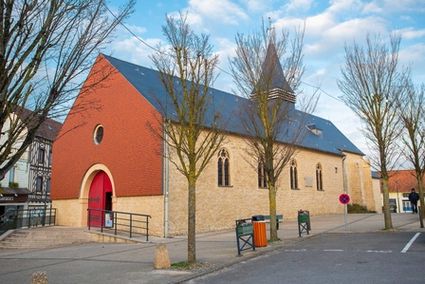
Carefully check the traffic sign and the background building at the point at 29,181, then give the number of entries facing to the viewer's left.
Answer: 0

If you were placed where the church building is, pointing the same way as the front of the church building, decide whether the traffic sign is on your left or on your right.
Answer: on your left

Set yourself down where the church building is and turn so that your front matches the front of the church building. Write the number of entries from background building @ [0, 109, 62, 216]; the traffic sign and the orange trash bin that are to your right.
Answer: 1

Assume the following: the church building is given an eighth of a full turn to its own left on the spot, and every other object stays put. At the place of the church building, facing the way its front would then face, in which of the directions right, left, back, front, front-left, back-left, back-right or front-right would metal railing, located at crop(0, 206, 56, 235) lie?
right

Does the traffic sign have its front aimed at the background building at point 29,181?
no

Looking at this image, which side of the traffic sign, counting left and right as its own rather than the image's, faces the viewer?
front

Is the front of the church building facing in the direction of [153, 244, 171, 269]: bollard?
no

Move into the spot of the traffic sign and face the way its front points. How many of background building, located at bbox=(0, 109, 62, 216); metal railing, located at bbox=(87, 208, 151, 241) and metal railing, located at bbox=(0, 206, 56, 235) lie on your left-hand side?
0

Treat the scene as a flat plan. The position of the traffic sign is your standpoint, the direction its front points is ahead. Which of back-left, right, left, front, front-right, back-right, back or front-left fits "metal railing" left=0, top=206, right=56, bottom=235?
right

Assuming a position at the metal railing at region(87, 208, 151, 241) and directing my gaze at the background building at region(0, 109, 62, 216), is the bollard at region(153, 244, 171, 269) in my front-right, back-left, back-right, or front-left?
back-left

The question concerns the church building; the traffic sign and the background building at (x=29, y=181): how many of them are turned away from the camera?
0

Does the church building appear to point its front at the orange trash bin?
no

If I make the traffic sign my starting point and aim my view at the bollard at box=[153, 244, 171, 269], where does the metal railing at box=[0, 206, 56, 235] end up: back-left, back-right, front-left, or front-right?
front-right

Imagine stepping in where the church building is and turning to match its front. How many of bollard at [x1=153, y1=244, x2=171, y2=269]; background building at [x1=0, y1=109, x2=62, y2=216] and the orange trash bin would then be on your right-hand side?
1

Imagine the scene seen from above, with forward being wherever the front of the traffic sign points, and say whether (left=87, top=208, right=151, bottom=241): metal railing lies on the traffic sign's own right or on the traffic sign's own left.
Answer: on the traffic sign's own right

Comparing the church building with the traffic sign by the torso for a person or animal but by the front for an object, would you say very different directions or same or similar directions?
same or similar directions

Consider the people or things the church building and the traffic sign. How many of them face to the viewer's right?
0

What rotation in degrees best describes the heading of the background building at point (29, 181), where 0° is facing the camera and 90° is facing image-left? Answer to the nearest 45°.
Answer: approximately 315°
